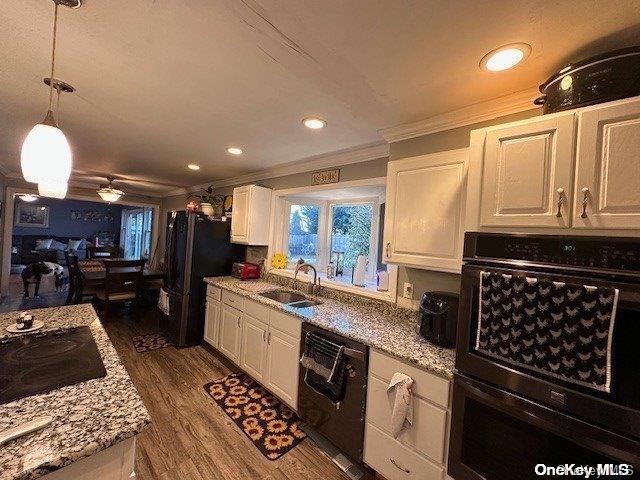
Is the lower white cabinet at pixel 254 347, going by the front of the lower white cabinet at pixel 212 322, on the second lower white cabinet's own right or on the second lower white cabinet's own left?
on the second lower white cabinet's own left

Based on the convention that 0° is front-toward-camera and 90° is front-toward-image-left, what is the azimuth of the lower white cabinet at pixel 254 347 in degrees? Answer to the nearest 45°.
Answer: approximately 45°

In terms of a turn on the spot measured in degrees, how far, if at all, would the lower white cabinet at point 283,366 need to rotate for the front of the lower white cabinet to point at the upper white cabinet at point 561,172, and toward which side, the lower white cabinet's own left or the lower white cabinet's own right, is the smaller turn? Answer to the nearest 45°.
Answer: approximately 90° to the lower white cabinet's own left

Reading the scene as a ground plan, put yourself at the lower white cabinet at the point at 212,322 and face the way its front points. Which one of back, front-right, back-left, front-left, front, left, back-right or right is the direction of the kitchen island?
front-left

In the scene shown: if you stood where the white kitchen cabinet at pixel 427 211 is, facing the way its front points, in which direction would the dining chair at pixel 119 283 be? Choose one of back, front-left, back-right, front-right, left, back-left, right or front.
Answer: front-right

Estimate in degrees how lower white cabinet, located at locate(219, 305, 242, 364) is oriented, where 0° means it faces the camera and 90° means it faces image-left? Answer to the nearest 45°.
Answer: approximately 45°

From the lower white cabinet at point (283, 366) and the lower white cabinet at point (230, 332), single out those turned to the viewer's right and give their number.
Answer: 0

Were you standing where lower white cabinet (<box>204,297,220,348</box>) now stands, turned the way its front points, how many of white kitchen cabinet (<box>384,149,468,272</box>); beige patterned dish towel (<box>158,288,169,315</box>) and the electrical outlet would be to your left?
2

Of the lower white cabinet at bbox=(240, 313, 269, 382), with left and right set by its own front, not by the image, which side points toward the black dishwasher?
left

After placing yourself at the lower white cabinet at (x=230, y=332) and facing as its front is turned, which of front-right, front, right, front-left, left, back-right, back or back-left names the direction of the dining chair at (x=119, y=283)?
right
